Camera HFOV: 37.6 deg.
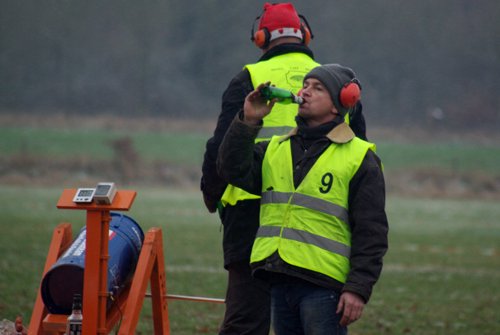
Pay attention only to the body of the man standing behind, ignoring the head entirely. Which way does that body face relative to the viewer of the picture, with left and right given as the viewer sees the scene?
facing away from the viewer

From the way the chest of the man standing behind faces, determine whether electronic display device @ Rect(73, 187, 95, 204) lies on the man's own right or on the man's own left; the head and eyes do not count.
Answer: on the man's own left

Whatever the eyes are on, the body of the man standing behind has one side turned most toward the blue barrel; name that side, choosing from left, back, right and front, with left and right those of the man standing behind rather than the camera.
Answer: left

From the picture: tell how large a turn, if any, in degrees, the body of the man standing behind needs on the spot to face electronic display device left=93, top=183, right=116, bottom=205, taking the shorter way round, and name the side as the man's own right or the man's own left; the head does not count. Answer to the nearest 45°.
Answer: approximately 135° to the man's own left

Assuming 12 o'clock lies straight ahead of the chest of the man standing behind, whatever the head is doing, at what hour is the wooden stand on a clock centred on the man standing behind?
The wooden stand is roughly at 9 o'clock from the man standing behind.

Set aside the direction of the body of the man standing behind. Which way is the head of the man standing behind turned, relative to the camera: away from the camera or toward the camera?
away from the camera
